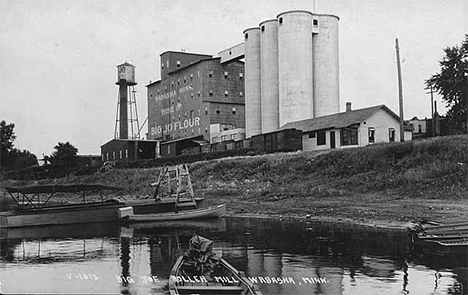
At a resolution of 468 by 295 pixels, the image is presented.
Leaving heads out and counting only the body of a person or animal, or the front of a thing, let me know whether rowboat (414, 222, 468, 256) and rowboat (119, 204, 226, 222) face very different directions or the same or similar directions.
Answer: very different directions

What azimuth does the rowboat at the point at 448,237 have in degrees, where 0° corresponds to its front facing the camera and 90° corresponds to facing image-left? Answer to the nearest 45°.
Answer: approximately 90°

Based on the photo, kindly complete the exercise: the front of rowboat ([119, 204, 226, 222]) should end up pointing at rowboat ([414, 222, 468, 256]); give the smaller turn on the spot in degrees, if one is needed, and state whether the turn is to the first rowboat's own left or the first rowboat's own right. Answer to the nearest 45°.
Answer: approximately 45° to the first rowboat's own right

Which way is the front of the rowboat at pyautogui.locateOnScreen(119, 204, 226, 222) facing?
to the viewer's right

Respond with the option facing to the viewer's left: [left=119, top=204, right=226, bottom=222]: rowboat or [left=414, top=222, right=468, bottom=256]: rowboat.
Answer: [left=414, top=222, right=468, bottom=256]: rowboat

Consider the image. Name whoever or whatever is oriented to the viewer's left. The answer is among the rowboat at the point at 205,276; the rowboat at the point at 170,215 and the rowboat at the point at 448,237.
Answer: the rowboat at the point at 448,237

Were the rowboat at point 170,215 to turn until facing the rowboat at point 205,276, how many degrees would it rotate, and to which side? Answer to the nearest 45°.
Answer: approximately 90° to its right

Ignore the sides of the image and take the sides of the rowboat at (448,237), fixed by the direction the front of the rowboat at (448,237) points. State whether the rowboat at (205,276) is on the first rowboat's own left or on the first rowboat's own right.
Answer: on the first rowboat's own left

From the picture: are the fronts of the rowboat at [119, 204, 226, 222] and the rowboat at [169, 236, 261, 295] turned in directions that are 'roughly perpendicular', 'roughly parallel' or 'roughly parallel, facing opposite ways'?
roughly perpendicular
